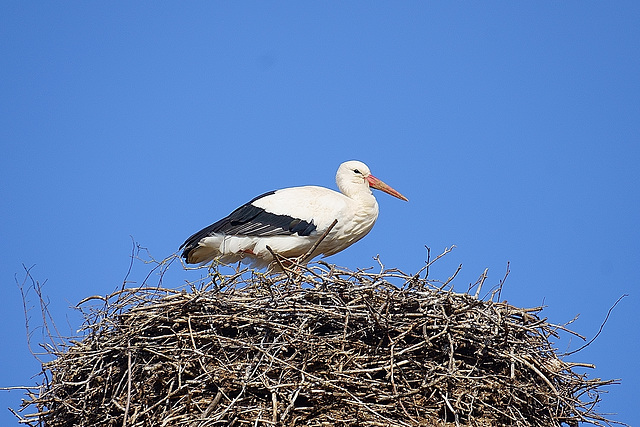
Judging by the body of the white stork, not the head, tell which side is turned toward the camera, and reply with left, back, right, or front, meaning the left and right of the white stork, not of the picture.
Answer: right
